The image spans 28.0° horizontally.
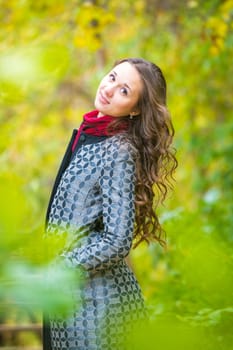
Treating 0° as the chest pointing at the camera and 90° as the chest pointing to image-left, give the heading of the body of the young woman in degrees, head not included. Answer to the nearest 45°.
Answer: approximately 90°
